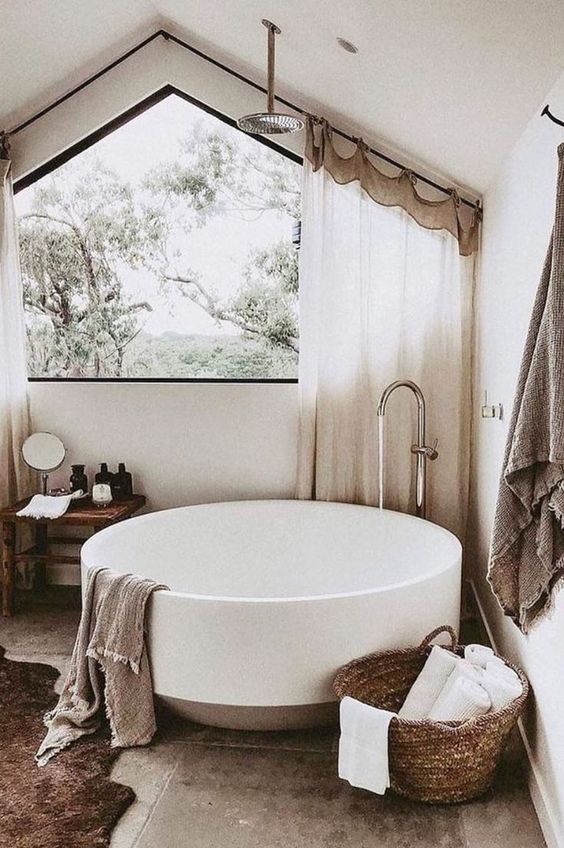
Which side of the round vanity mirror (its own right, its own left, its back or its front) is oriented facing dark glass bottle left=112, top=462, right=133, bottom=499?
left

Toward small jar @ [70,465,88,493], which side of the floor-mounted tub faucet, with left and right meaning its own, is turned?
front

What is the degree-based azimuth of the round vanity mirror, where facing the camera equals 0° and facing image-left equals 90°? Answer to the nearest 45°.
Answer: approximately 0°

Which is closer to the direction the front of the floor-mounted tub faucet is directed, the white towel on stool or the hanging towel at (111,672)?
the white towel on stool

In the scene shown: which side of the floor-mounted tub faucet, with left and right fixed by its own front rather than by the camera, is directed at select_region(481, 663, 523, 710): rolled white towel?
left

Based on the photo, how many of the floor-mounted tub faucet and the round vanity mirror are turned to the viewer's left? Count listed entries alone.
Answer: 1

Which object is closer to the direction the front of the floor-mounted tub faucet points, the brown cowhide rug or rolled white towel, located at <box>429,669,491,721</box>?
the brown cowhide rug

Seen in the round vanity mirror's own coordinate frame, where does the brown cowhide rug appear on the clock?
The brown cowhide rug is roughly at 12 o'clock from the round vanity mirror.

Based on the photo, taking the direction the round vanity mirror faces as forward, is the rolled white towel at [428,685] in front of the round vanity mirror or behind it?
in front

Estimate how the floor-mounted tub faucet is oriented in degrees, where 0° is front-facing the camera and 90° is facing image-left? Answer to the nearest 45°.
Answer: approximately 90°
